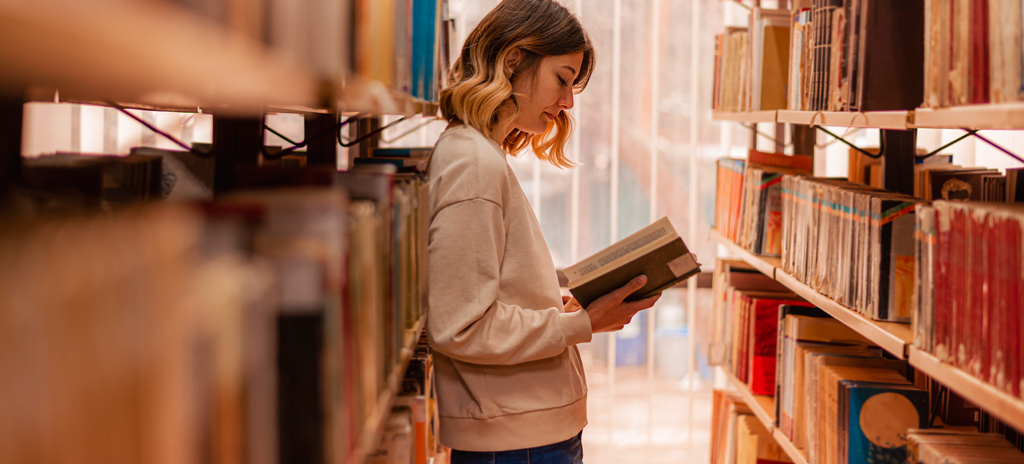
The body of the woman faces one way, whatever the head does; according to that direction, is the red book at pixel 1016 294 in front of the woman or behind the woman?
in front

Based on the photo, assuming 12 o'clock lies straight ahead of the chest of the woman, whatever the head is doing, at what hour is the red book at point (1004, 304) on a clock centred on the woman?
The red book is roughly at 1 o'clock from the woman.

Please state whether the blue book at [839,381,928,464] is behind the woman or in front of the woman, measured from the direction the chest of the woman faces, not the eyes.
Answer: in front

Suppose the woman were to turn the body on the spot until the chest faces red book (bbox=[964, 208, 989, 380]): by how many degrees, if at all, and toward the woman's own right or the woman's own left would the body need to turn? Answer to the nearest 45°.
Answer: approximately 45° to the woman's own right

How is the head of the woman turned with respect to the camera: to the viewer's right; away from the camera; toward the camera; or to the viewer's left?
to the viewer's right

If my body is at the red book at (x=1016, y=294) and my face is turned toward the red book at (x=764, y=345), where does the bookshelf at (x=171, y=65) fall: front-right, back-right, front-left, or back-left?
back-left

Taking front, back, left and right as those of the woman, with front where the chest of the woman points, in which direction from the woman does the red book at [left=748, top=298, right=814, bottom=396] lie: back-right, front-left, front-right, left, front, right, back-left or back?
front-left

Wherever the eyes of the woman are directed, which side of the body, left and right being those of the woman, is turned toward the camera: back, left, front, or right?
right
